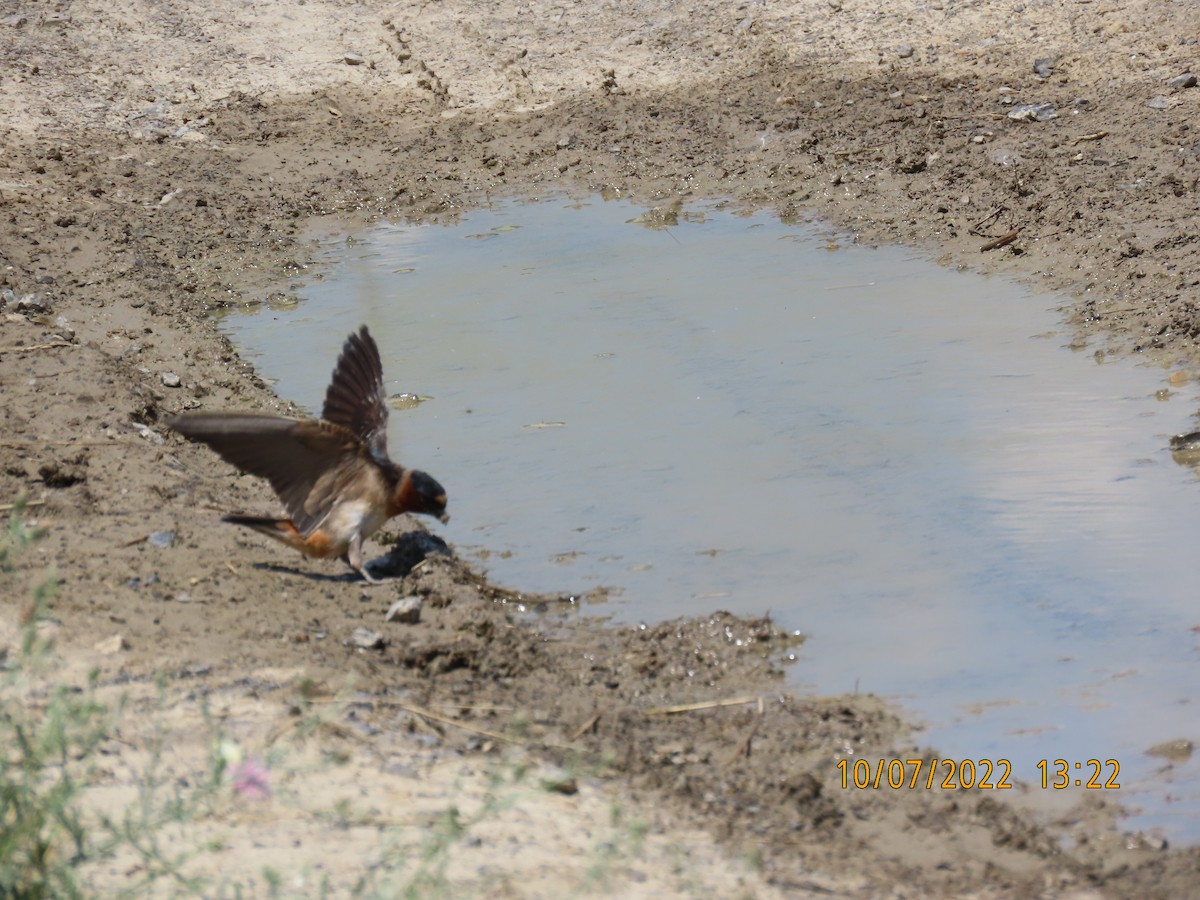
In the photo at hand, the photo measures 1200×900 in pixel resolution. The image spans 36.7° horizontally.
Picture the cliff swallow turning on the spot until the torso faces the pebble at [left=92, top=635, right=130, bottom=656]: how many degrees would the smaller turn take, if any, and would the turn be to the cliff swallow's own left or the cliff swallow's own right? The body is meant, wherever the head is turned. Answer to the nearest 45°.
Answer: approximately 135° to the cliff swallow's own right

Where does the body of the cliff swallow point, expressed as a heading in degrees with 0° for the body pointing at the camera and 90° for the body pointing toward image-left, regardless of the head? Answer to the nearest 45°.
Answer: approximately 270°

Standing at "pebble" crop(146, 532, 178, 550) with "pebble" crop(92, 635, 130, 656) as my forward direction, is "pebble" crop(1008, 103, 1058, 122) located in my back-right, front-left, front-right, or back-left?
back-left

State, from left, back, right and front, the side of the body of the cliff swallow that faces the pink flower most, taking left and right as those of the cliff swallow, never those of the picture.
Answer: right

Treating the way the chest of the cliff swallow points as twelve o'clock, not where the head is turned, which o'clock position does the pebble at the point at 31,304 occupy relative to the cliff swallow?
The pebble is roughly at 8 o'clock from the cliff swallow.

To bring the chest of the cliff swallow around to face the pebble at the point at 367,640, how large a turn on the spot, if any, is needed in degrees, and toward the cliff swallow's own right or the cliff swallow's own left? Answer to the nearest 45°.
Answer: approximately 90° to the cliff swallow's own right

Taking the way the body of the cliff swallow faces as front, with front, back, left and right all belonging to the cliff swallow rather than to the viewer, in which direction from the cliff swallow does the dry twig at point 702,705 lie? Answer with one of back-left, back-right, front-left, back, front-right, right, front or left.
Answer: front-right

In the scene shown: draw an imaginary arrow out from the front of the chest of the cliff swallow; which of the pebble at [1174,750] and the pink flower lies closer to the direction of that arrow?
the pebble
